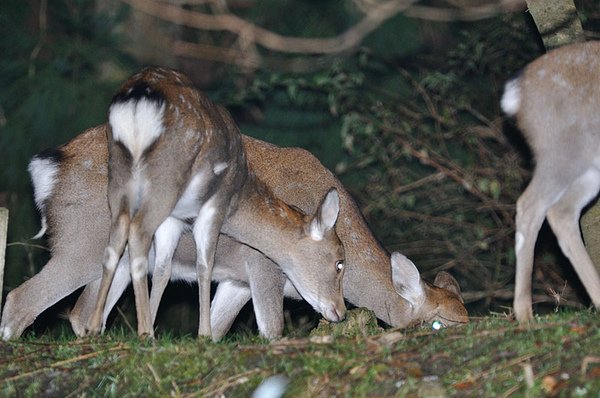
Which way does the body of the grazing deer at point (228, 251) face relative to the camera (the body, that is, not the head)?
to the viewer's right

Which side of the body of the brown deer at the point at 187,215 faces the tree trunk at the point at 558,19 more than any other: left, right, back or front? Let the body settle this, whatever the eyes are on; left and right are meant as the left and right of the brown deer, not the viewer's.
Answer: front

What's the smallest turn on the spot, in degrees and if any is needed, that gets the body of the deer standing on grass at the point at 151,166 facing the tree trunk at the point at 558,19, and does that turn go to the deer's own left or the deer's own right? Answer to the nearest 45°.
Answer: approximately 45° to the deer's own right

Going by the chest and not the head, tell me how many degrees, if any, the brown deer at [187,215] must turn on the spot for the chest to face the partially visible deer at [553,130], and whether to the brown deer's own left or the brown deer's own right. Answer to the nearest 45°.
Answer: approximately 45° to the brown deer's own right

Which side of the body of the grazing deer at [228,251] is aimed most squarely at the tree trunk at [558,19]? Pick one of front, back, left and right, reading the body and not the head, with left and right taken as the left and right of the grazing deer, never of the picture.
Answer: front

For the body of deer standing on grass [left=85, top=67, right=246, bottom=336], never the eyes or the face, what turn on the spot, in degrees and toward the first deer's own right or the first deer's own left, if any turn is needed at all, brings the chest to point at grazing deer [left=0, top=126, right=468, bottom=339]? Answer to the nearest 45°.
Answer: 0° — it already faces it

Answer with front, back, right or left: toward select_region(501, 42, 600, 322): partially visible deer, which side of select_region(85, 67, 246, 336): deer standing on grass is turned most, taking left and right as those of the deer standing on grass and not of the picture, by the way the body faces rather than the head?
right
